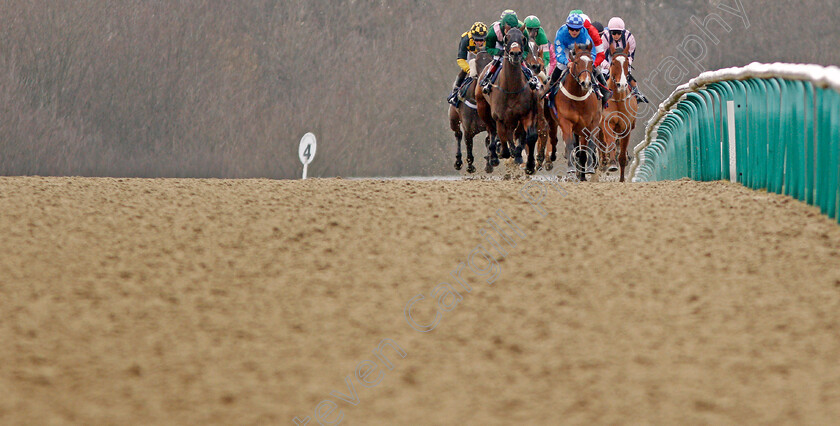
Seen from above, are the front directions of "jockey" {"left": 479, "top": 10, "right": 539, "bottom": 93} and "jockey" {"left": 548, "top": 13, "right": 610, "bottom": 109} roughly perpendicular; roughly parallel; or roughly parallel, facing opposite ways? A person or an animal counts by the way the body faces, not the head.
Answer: roughly parallel

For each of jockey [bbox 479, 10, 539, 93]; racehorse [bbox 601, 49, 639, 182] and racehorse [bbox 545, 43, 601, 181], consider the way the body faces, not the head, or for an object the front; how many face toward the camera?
3

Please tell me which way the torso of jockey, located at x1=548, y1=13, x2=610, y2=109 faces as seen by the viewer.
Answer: toward the camera

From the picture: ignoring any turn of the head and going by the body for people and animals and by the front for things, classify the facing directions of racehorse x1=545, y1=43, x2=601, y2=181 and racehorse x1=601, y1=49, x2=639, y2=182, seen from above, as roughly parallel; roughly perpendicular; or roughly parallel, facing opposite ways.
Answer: roughly parallel

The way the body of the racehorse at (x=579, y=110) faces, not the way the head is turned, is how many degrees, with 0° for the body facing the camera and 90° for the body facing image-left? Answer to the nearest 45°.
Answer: approximately 0°

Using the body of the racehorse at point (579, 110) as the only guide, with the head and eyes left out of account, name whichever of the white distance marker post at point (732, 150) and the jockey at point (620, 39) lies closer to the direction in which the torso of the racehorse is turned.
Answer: the white distance marker post

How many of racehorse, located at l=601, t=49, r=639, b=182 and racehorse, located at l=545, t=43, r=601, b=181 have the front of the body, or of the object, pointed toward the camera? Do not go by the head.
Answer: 2

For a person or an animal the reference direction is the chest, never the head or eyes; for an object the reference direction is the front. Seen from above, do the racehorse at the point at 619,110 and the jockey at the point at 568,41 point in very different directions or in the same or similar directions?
same or similar directions

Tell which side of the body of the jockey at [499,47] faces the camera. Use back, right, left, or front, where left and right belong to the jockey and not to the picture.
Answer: front

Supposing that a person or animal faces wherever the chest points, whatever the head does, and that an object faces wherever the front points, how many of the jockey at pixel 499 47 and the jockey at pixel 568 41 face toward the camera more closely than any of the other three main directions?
2
